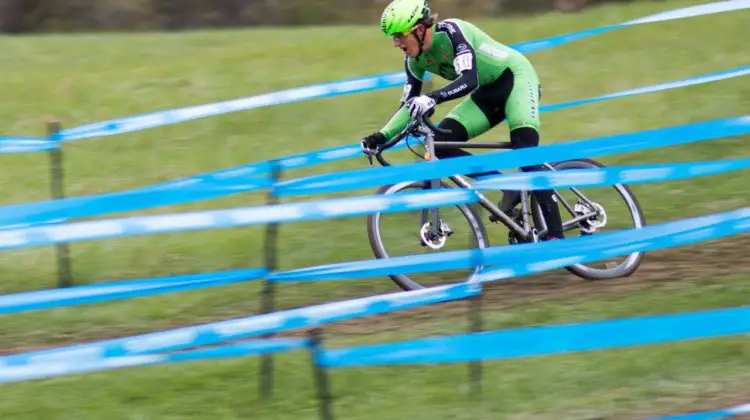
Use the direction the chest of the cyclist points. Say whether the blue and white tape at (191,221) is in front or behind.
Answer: in front

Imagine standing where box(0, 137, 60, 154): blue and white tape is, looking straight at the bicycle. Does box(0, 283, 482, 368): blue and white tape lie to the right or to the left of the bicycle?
right

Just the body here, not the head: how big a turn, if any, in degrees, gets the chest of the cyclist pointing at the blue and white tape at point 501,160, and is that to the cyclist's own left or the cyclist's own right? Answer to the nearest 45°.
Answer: approximately 45° to the cyclist's own left

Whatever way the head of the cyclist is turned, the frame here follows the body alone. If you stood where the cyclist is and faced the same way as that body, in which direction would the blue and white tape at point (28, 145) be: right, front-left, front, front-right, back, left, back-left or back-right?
front-right

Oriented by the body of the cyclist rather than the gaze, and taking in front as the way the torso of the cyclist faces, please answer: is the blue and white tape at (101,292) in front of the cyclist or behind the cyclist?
in front

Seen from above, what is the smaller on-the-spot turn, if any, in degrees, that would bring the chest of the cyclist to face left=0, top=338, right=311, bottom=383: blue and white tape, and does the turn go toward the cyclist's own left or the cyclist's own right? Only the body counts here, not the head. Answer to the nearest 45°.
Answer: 0° — they already face it

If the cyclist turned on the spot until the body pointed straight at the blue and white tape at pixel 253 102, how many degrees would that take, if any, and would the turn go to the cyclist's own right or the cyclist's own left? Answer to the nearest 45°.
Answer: approximately 90° to the cyclist's own right

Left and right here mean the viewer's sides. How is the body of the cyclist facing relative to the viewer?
facing the viewer and to the left of the viewer
